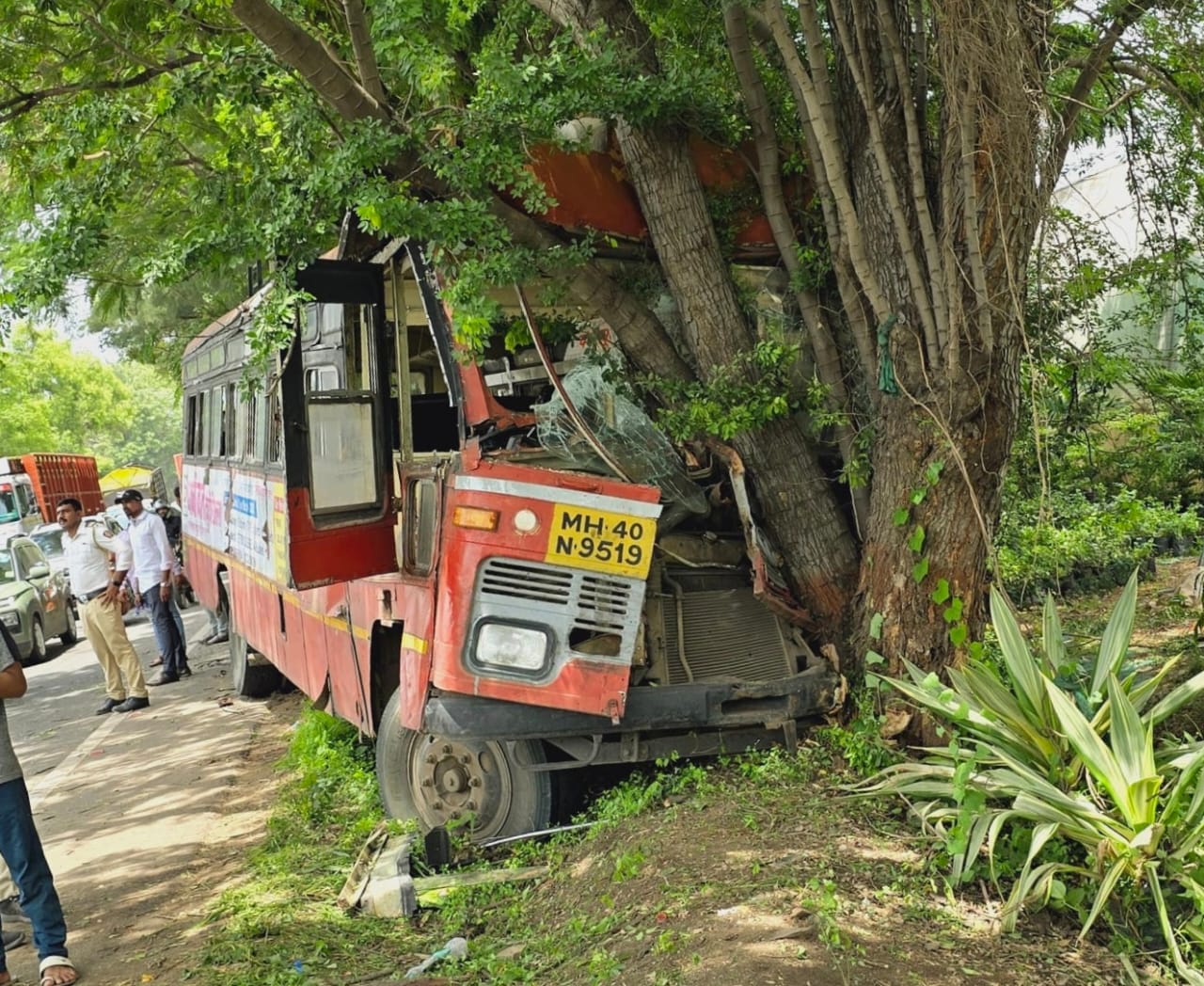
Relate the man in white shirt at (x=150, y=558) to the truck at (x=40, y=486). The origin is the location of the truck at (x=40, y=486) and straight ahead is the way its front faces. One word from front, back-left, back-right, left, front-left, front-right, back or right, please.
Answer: front-left

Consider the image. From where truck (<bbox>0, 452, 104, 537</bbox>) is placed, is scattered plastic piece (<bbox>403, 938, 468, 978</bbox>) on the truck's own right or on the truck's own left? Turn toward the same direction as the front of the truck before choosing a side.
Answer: on the truck's own left

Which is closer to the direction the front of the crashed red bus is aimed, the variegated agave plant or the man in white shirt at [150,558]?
the variegated agave plant

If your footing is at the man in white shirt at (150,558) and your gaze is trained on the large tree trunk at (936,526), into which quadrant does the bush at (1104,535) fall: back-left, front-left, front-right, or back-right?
front-left

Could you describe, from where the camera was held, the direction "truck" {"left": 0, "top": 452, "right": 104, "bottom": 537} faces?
facing the viewer and to the left of the viewer

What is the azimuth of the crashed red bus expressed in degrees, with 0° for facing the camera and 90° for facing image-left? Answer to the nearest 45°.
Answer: approximately 315°

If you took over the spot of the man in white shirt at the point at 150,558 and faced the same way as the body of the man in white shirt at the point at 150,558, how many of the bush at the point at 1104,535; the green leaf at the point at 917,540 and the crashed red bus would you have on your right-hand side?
0

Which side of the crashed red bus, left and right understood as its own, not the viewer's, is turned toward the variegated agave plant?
front

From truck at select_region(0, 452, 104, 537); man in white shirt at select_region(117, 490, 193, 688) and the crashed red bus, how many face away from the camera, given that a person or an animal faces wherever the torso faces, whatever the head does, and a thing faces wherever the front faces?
0

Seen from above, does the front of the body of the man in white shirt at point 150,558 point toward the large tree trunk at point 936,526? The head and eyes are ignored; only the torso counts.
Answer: no

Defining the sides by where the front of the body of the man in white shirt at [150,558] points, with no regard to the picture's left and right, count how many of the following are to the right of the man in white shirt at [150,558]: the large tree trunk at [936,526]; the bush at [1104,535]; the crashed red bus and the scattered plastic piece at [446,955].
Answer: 0

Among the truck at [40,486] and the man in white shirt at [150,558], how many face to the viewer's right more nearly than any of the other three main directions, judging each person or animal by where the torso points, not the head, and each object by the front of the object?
0

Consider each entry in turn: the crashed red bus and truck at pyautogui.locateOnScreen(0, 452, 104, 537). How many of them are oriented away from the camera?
0

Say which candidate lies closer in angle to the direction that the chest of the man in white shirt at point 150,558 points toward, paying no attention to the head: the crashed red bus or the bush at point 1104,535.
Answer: the crashed red bus

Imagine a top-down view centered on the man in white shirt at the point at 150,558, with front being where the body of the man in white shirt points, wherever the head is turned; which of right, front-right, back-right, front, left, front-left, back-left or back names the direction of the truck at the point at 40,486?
back-right

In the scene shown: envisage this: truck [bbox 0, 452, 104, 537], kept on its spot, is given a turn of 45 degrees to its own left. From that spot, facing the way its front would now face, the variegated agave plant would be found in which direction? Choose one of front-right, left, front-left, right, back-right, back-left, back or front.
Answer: front

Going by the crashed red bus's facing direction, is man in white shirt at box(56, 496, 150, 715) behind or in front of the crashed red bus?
behind

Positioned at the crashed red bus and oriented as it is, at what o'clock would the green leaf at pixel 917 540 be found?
The green leaf is roughly at 11 o'clock from the crashed red bus.

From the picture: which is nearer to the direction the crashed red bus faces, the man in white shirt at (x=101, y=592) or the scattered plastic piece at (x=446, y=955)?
the scattered plastic piece
